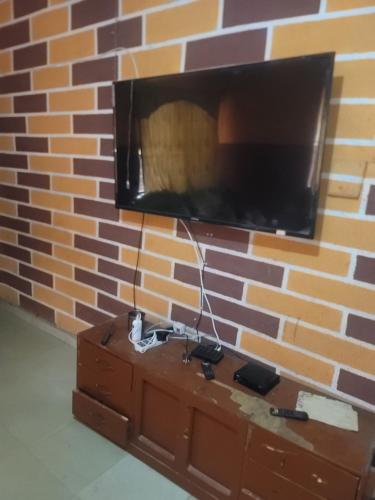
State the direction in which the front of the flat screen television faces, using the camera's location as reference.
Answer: facing the viewer and to the left of the viewer

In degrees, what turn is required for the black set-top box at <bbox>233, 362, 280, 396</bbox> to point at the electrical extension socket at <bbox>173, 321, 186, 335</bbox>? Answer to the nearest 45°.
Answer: approximately 90° to its right

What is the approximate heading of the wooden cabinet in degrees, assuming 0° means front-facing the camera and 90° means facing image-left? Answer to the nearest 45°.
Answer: approximately 45°

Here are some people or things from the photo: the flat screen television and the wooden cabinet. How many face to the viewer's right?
0

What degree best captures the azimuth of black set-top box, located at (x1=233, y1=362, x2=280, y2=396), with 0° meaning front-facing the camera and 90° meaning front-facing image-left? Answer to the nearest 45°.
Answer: approximately 45°

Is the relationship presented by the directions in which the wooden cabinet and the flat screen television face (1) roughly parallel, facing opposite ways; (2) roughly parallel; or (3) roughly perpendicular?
roughly parallel

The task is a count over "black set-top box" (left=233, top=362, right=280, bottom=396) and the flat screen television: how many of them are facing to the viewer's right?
0
